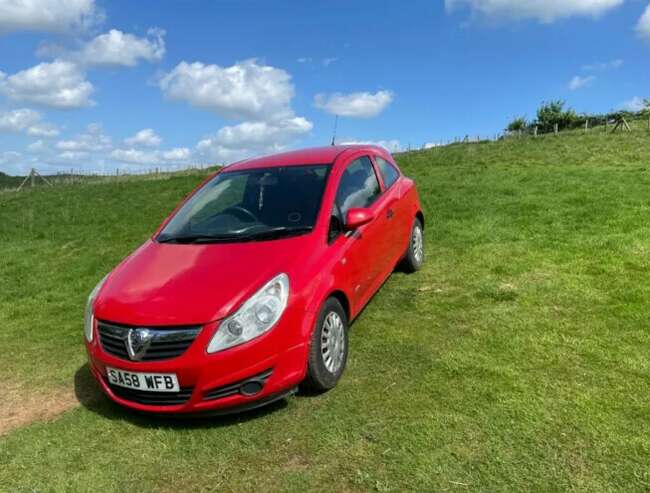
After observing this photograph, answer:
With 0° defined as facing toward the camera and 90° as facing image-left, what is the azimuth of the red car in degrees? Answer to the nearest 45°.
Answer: approximately 45°
